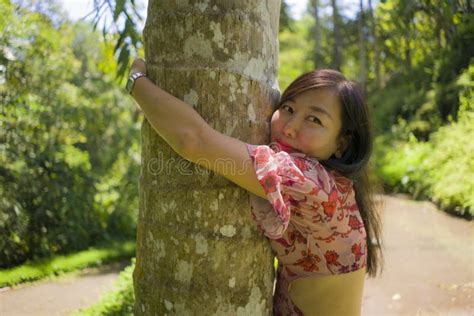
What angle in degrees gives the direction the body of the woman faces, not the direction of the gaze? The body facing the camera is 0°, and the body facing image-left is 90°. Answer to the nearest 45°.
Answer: approximately 90°
